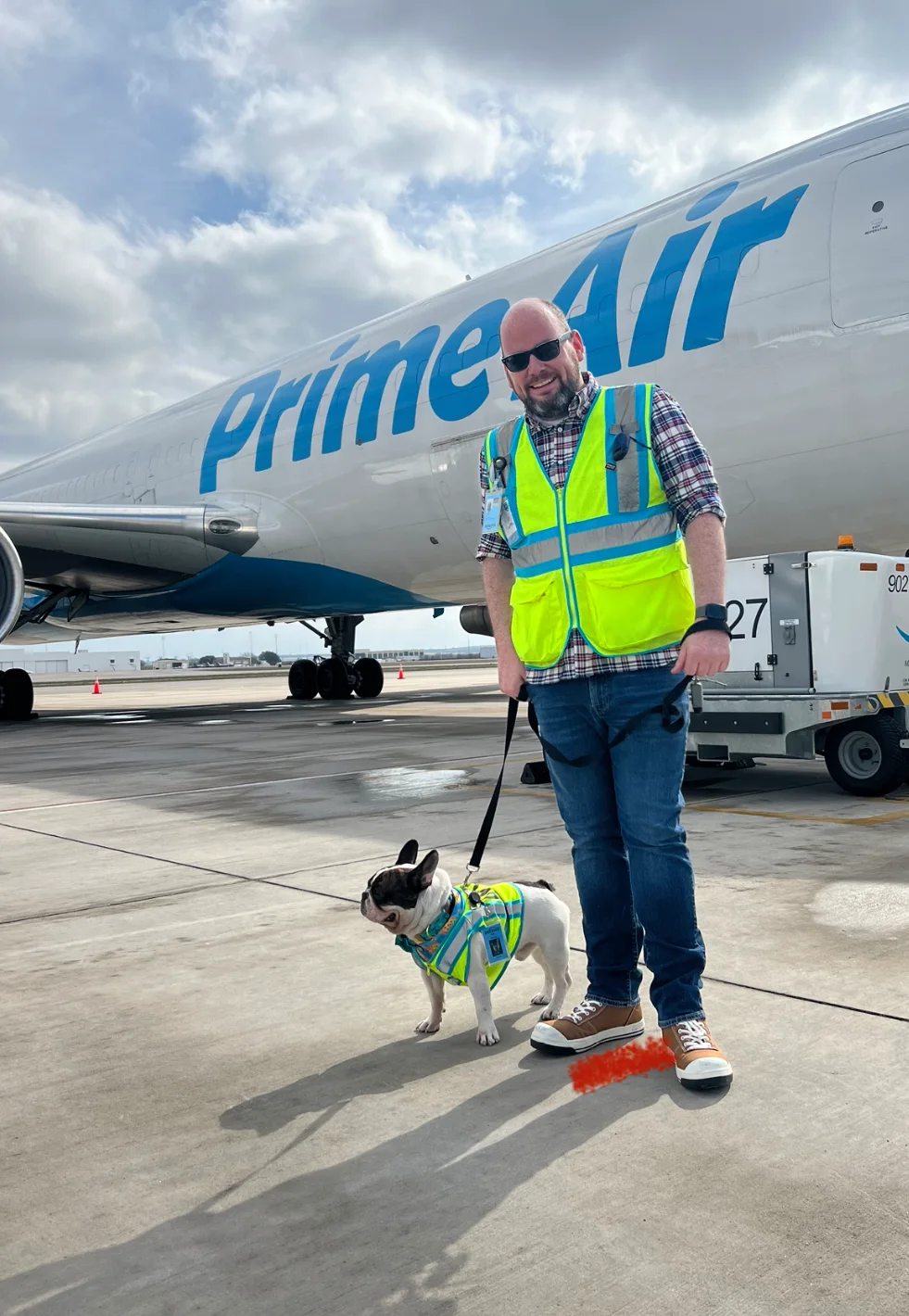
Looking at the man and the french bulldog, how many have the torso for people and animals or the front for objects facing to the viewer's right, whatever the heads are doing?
0

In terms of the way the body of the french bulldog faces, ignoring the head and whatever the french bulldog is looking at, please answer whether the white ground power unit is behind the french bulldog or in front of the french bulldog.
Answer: behind

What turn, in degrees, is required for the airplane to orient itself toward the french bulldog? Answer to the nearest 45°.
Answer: approximately 45° to its right

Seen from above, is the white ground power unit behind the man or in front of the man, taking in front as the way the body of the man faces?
behind

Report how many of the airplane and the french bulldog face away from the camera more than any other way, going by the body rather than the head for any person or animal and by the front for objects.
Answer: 0

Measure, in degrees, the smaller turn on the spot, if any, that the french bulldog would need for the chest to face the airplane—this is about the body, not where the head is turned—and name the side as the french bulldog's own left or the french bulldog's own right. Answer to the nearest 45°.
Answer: approximately 135° to the french bulldog's own right

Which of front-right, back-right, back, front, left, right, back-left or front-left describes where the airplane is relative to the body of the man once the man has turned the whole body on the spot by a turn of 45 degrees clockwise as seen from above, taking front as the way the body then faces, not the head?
right
